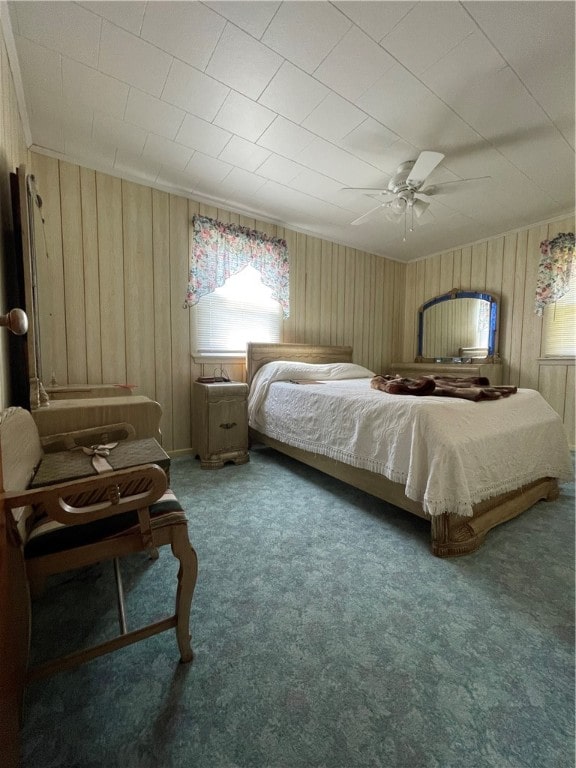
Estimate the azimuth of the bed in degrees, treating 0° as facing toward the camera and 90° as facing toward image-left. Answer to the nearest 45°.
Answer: approximately 315°

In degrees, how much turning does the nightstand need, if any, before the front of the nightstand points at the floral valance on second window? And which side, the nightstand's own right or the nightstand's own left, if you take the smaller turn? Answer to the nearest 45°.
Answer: approximately 45° to the nightstand's own left

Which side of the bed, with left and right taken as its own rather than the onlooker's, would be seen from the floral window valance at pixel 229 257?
back

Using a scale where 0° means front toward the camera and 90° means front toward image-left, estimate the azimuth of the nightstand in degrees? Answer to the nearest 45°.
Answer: approximately 315°

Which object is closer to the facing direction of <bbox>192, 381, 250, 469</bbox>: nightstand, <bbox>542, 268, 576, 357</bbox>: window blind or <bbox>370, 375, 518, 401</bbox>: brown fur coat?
the brown fur coat
